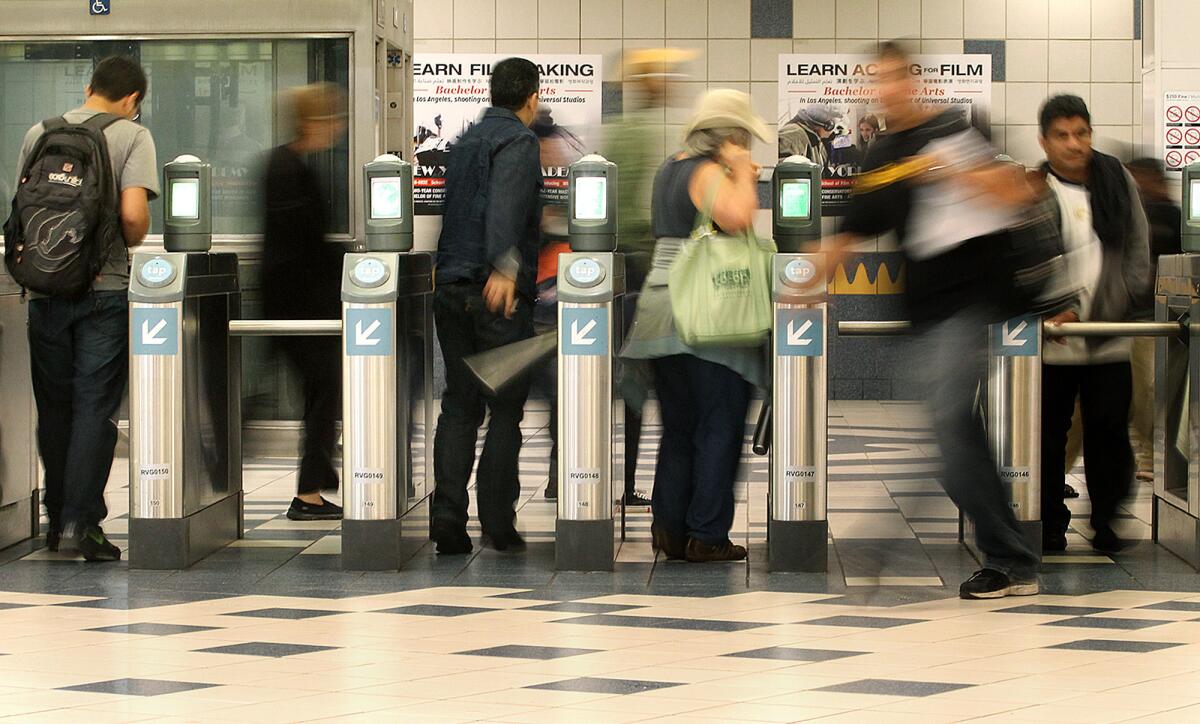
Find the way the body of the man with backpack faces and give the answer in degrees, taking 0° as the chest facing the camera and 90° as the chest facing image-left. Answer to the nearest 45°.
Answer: approximately 225°

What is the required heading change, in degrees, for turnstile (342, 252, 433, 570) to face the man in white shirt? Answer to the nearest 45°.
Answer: approximately 90° to its left

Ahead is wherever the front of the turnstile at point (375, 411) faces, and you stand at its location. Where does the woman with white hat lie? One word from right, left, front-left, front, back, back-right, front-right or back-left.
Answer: left

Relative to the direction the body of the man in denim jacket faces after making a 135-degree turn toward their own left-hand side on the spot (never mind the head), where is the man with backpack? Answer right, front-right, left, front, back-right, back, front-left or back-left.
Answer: front

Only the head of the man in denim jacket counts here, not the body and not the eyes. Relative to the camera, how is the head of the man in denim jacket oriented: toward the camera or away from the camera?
away from the camera

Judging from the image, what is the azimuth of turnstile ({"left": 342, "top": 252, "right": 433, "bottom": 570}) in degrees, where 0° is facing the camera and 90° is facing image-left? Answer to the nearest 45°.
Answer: approximately 0°
